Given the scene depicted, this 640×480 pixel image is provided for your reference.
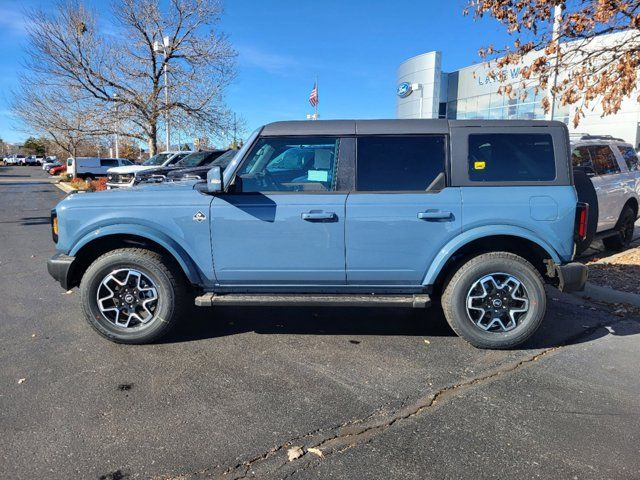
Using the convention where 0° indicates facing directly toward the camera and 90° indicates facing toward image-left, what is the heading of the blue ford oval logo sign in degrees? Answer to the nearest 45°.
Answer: approximately 45°

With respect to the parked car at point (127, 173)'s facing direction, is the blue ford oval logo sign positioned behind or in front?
behind

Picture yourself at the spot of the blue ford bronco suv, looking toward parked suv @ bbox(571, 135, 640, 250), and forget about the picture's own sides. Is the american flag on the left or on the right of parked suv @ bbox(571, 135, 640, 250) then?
left

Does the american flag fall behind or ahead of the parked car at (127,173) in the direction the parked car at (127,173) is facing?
behind

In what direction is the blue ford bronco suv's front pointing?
to the viewer's left

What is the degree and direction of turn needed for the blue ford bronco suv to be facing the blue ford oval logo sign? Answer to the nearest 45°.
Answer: approximately 90° to its right

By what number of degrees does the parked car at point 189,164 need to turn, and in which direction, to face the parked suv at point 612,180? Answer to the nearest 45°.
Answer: approximately 90° to its left
